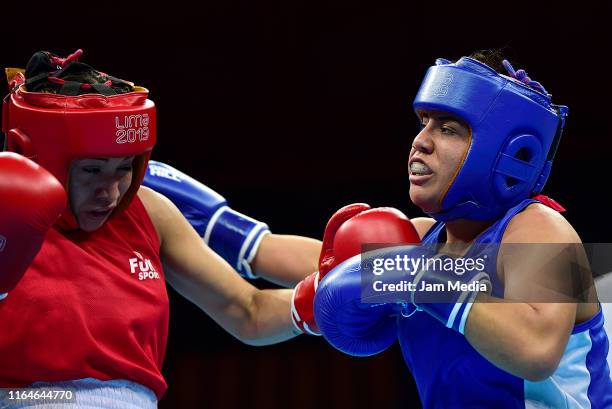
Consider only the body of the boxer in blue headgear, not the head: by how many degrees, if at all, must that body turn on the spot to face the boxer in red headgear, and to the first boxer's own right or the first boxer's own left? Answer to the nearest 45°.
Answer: approximately 45° to the first boxer's own right

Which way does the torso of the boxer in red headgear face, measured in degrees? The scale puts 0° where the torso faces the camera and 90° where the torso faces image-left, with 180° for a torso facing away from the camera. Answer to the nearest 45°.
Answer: approximately 315°

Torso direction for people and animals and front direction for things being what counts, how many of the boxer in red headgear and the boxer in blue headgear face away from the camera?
0

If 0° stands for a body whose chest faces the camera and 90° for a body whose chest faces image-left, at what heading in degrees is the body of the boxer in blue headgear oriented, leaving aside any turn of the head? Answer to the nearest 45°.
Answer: approximately 45°

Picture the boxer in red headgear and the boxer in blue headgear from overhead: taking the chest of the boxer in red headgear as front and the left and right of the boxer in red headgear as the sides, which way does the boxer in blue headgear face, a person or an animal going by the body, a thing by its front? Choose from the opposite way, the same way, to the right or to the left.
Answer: to the right

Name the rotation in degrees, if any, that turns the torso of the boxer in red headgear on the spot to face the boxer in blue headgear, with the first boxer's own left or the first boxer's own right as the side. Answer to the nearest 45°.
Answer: approximately 45° to the first boxer's own left
